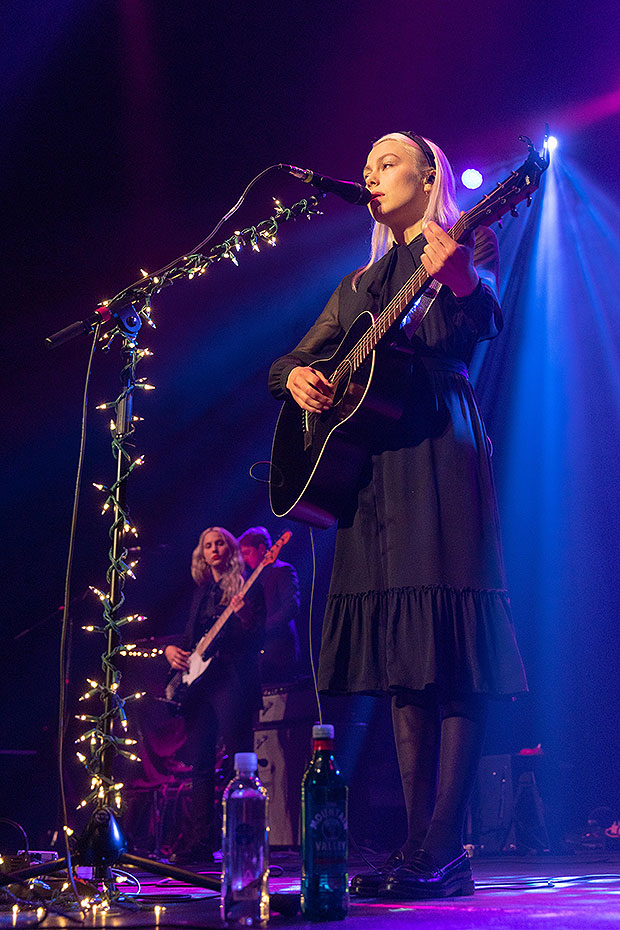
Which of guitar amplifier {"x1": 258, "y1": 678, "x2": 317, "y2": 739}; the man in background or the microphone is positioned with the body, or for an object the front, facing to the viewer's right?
the microphone

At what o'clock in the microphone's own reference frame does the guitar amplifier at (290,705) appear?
The guitar amplifier is roughly at 9 o'clock from the microphone.

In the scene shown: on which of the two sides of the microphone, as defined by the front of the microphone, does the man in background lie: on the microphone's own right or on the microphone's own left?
on the microphone's own left

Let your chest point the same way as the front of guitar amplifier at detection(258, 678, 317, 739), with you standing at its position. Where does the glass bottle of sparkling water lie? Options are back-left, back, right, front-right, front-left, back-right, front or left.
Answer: front-left

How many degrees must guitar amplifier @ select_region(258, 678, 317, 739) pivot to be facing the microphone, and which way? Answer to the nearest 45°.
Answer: approximately 45° to its left

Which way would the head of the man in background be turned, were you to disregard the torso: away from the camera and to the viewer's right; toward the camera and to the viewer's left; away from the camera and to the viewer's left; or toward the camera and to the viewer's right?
toward the camera and to the viewer's left

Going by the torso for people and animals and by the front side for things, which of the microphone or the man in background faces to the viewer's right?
the microphone

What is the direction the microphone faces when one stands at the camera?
facing to the right of the viewer

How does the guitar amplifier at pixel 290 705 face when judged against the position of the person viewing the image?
facing the viewer and to the left of the viewer
